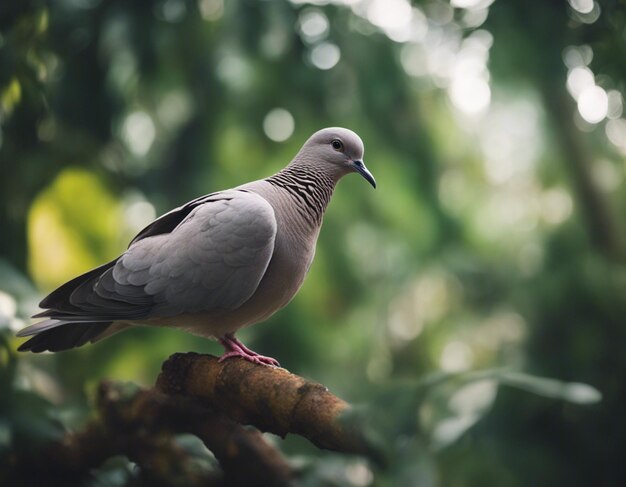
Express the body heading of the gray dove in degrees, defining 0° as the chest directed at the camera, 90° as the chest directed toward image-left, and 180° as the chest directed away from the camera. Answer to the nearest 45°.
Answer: approximately 270°
